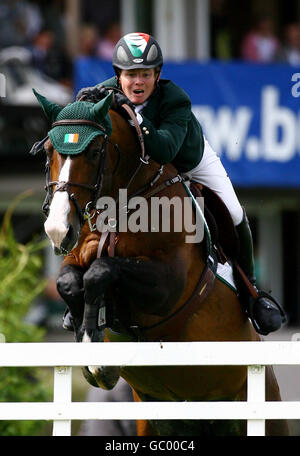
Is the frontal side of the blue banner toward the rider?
yes

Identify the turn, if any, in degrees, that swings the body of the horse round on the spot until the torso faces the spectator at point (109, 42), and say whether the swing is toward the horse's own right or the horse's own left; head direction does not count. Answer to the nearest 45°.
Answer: approximately 135° to the horse's own right

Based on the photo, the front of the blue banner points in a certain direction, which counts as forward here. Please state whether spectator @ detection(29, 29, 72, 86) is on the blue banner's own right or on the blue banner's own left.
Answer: on the blue banner's own right

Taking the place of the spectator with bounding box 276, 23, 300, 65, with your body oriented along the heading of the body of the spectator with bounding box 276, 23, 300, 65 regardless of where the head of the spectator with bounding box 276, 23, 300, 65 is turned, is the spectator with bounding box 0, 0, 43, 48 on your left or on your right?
on your right

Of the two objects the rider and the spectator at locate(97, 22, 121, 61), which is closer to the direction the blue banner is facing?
the rider

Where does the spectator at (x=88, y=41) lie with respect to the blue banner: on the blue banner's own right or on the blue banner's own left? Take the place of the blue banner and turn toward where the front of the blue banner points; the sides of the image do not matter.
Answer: on the blue banner's own right

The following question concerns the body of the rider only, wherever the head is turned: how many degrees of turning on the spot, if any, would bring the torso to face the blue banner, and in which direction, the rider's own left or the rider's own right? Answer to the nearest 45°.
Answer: approximately 135° to the rider's own right

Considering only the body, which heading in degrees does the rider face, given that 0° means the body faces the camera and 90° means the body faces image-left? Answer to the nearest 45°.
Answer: approximately 45°
